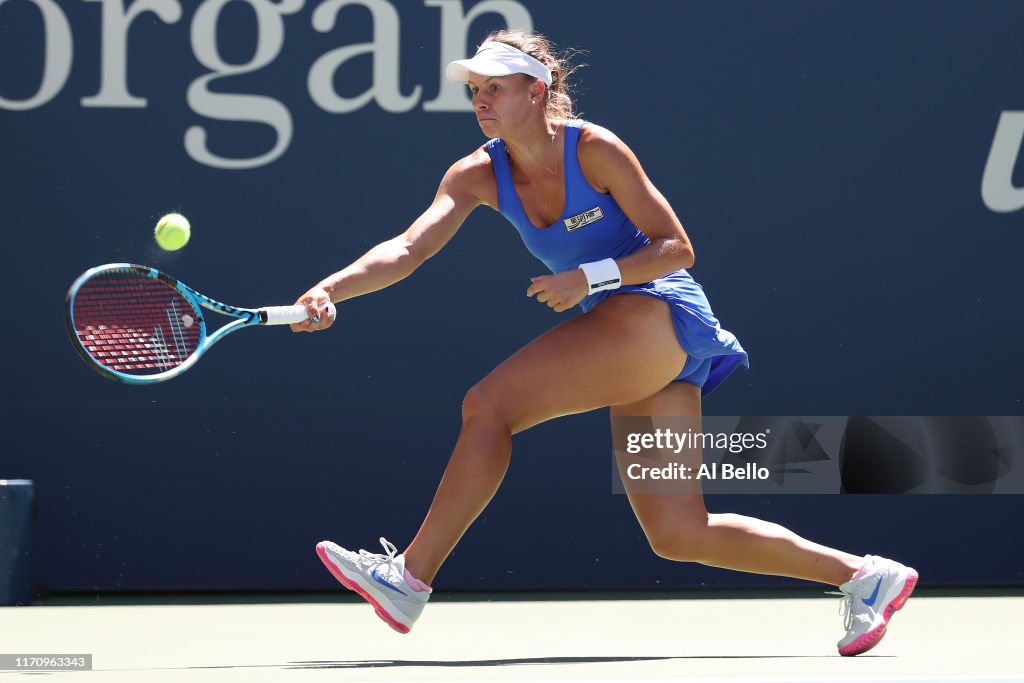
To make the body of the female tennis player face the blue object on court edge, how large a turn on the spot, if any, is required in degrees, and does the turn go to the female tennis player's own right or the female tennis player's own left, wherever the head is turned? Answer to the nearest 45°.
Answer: approximately 90° to the female tennis player's own right

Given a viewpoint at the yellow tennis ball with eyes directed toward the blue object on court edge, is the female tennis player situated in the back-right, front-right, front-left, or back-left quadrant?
back-right

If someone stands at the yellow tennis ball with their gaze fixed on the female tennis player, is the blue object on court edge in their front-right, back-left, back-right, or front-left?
back-left

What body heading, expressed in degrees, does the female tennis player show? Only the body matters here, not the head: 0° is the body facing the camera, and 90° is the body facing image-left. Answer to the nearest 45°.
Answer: approximately 45°

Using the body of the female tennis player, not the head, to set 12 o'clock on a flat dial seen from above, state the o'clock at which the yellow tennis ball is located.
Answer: The yellow tennis ball is roughly at 2 o'clock from the female tennis player.

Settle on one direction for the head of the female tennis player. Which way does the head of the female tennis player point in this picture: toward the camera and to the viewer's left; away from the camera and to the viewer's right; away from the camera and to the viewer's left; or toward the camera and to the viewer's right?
toward the camera and to the viewer's left
